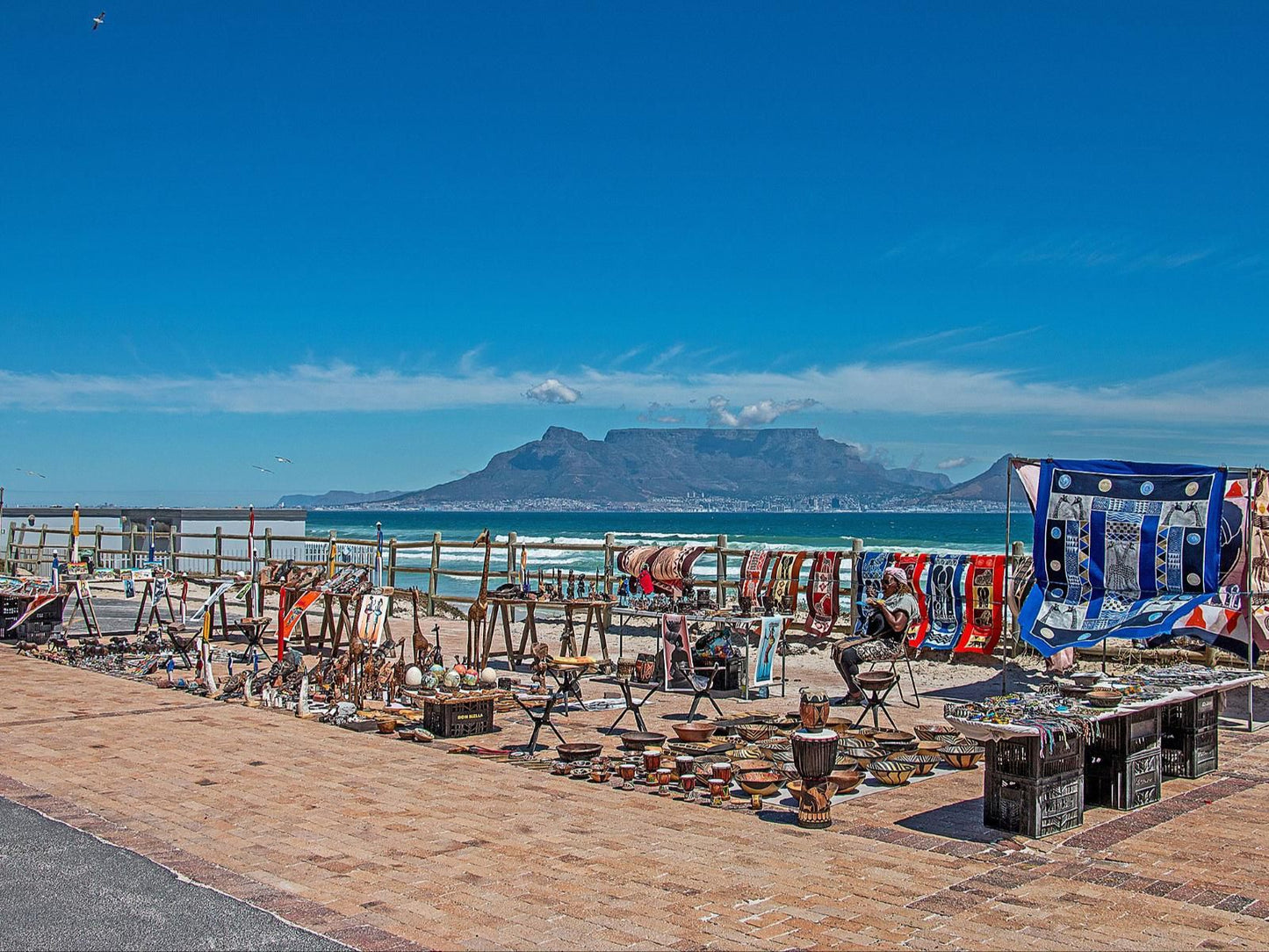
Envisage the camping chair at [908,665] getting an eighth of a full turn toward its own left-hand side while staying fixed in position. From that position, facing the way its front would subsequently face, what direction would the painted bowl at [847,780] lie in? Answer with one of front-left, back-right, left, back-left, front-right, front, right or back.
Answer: front-left

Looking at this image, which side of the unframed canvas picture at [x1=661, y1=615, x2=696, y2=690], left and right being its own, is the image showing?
front

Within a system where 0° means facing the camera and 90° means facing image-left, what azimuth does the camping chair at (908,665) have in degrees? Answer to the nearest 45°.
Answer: approximately 90°

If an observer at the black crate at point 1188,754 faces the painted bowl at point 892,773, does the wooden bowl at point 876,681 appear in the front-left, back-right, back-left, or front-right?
front-right

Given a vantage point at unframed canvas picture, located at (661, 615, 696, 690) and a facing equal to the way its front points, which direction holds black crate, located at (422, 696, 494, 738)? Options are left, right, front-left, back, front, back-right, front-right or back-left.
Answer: front-right

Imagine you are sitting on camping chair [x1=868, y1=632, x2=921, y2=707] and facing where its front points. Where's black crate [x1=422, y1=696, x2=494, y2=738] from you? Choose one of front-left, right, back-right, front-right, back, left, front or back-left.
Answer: front-left

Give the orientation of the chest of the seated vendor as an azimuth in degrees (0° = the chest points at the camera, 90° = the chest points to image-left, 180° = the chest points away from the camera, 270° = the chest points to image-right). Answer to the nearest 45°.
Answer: approximately 90°

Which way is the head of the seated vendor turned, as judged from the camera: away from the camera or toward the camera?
toward the camera

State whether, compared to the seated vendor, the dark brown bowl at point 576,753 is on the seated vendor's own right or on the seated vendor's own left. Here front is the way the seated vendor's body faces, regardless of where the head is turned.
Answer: on the seated vendor's own left

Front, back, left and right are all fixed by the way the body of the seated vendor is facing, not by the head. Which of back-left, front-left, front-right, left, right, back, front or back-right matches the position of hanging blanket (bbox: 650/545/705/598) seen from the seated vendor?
front-right

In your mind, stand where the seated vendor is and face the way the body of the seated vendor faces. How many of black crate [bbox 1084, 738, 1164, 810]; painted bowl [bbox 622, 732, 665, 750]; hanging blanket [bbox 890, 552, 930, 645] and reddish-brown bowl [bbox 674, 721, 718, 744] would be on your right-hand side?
1
